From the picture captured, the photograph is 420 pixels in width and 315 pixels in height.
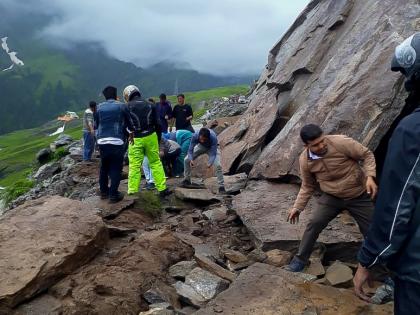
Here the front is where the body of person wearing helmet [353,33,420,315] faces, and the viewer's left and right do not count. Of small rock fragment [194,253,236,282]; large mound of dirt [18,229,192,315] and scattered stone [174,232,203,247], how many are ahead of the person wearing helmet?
3

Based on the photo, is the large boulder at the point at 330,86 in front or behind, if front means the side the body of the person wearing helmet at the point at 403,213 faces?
in front

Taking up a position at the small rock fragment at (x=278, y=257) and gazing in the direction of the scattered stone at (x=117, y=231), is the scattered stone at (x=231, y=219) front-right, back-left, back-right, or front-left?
front-right

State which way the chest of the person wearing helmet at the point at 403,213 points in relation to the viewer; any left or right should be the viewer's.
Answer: facing away from the viewer and to the left of the viewer

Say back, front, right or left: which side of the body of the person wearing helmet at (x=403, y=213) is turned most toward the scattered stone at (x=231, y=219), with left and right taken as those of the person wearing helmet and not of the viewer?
front

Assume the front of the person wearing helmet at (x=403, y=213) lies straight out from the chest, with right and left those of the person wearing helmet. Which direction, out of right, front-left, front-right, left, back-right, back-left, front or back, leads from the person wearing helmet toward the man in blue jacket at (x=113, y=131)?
front

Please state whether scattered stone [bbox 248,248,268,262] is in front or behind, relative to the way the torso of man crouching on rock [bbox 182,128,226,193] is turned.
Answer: in front

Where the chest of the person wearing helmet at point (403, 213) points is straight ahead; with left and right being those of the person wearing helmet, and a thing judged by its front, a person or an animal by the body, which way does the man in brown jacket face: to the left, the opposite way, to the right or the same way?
to the left

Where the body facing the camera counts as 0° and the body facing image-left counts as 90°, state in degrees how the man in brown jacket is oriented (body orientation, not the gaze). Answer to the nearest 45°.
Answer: approximately 45°

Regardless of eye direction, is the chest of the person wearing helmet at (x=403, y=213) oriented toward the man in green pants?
yes

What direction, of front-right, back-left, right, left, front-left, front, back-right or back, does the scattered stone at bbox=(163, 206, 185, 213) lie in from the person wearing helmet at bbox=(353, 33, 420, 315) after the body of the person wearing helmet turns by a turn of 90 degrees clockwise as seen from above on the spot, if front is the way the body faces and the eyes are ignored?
left
